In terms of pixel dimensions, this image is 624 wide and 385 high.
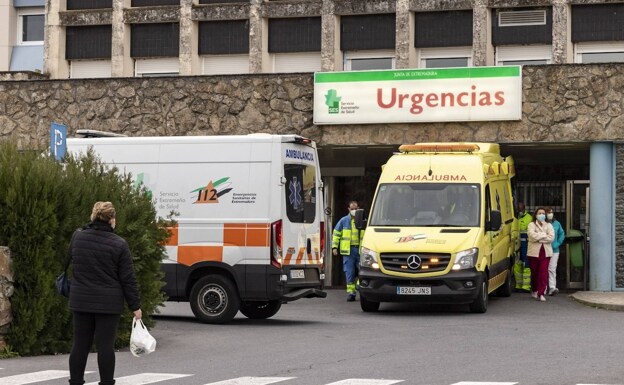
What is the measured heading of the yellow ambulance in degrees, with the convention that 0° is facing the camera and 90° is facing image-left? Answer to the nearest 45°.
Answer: approximately 0°

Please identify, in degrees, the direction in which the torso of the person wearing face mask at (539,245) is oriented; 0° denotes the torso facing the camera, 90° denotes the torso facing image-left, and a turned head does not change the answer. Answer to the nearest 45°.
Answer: approximately 0°

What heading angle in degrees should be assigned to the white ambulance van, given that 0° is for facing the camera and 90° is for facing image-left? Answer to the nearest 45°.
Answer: approximately 135°

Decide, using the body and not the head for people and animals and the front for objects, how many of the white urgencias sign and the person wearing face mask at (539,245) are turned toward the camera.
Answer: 2

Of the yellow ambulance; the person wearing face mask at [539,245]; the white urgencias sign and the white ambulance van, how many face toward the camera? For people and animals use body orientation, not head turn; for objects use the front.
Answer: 3

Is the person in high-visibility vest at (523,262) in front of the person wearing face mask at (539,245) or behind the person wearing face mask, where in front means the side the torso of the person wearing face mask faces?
behind

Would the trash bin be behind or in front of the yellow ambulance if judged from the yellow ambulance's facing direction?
behind
